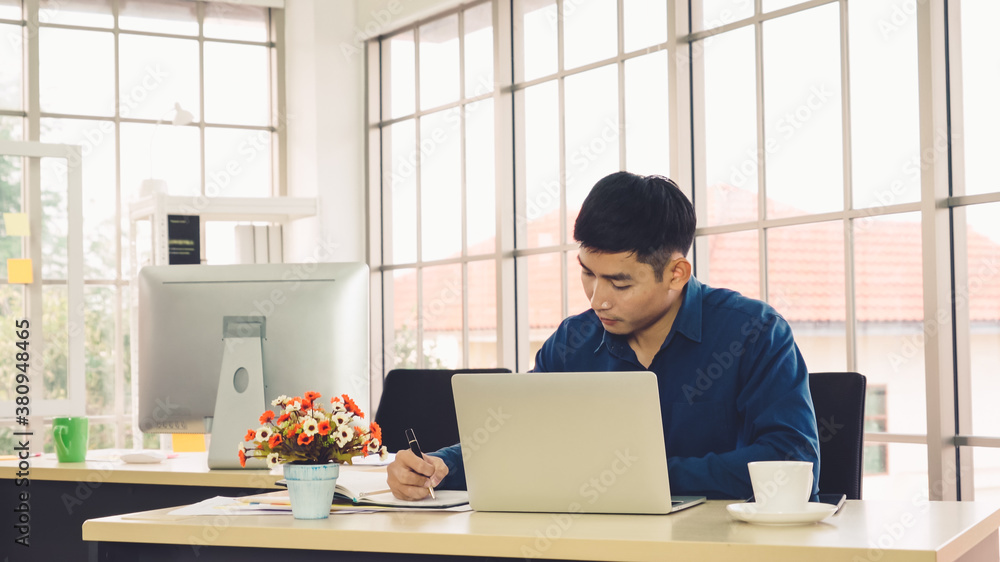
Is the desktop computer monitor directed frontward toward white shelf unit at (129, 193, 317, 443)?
yes

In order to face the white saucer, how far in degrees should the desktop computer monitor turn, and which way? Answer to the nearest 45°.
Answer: approximately 135° to its right

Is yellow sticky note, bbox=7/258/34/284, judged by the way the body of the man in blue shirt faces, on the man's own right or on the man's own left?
on the man's own right

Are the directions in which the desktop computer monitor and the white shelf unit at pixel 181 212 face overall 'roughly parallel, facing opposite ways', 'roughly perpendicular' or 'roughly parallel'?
roughly parallel, facing opposite ways

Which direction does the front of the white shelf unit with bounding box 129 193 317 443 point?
toward the camera

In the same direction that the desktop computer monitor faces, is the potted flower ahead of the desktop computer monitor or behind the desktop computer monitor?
behind

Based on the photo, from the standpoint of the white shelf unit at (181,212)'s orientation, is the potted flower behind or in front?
in front

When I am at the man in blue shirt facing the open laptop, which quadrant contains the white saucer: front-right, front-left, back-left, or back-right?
front-left

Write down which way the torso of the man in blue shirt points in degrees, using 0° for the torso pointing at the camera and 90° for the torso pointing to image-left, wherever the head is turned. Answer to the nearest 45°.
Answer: approximately 45°

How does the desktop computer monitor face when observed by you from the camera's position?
facing away from the viewer

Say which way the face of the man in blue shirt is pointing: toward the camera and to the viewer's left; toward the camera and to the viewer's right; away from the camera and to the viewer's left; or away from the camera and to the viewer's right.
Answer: toward the camera and to the viewer's left

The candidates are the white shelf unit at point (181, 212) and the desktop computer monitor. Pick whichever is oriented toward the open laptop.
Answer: the white shelf unit

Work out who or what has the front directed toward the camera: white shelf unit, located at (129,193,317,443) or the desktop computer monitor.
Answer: the white shelf unit

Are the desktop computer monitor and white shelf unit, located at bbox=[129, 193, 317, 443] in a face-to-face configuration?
yes

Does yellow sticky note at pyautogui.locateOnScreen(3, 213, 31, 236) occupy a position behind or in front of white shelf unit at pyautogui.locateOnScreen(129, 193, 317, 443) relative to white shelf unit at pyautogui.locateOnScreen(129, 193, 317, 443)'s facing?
in front
